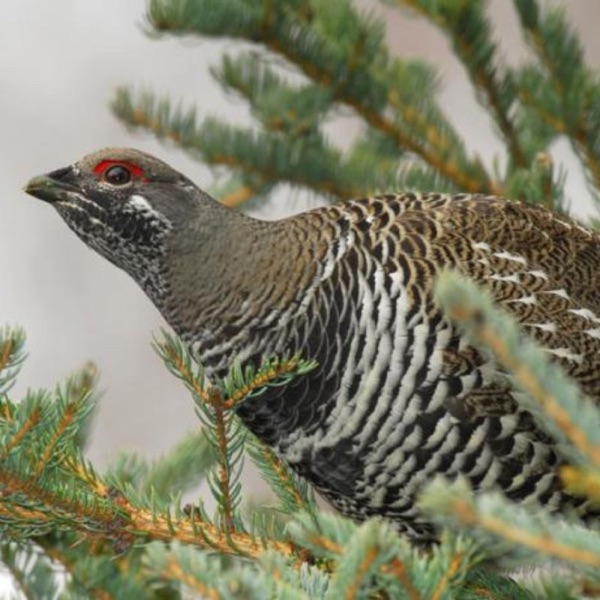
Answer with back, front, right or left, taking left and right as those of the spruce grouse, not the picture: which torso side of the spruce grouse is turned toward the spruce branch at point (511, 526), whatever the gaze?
left

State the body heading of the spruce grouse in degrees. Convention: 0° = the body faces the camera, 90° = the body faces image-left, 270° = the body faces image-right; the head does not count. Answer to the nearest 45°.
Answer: approximately 90°

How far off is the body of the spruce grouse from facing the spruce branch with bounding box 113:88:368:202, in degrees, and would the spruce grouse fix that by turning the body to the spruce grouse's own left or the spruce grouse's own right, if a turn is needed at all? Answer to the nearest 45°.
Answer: approximately 45° to the spruce grouse's own right

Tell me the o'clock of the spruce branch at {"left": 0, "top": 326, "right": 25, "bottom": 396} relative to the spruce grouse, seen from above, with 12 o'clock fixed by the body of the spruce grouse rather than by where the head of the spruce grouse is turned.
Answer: The spruce branch is roughly at 12 o'clock from the spruce grouse.
